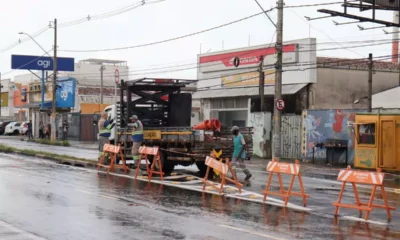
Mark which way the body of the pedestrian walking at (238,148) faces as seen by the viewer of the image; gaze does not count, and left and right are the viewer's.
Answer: facing to the left of the viewer

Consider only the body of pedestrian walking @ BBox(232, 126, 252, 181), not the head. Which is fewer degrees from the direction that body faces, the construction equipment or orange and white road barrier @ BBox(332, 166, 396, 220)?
the construction equipment

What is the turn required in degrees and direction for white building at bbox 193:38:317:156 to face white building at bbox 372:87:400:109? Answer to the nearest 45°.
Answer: approximately 135° to its left

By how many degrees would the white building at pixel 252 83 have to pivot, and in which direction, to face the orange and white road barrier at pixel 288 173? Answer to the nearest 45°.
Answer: approximately 45° to its left

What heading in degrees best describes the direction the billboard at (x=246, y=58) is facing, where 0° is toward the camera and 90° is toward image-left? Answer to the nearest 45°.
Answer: approximately 45°

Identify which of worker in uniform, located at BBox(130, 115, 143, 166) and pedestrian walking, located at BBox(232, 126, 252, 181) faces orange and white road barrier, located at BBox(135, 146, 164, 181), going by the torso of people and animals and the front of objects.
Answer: the pedestrian walking

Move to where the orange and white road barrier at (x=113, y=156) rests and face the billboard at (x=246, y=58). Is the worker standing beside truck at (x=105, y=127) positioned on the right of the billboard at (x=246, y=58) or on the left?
left
